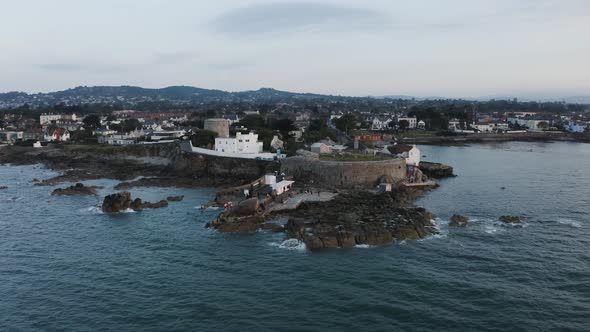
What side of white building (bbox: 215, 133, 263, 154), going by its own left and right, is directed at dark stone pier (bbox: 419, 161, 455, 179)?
left

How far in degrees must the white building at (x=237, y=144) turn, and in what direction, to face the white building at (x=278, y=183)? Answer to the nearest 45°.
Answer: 0° — it already faces it

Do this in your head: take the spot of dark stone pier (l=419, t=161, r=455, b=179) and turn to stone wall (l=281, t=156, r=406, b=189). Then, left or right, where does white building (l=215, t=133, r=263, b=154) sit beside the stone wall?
right

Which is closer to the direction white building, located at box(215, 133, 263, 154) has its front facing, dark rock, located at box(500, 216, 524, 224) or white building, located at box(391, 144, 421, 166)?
the dark rock

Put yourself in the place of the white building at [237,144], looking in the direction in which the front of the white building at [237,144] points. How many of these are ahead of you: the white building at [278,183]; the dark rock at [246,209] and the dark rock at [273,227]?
3

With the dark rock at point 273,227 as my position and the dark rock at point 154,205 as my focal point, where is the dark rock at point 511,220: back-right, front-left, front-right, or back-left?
back-right

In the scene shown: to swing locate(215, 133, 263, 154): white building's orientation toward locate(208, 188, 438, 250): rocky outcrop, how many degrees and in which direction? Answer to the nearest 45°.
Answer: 0° — it already faces it

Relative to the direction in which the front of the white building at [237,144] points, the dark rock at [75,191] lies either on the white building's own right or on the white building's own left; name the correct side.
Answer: on the white building's own right

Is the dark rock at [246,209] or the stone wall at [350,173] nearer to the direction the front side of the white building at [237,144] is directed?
the dark rock

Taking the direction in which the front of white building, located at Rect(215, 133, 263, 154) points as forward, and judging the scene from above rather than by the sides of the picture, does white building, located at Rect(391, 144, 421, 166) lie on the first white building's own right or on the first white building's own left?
on the first white building's own left

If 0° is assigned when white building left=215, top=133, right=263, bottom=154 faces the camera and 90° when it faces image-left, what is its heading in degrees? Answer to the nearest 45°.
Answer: approximately 0°
